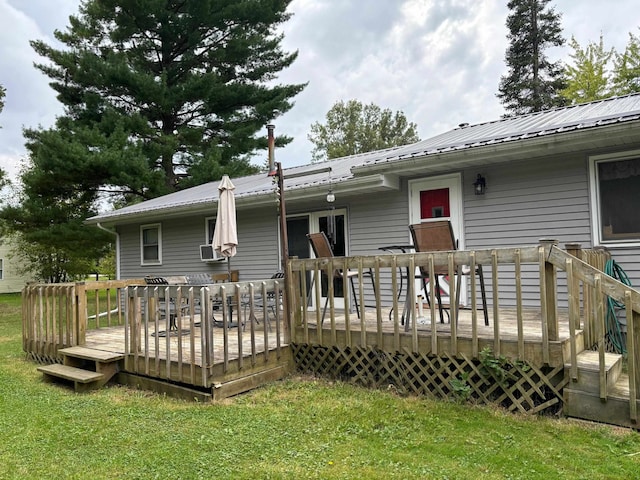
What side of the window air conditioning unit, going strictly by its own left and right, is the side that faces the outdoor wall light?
left

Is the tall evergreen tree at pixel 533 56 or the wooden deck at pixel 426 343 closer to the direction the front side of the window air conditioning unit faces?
the wooden deck

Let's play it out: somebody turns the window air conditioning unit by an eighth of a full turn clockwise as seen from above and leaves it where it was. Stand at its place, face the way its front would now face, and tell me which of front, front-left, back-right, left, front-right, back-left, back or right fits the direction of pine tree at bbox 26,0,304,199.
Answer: right

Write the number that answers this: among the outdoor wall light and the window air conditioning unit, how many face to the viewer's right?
0

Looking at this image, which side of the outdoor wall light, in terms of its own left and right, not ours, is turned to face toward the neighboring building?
right

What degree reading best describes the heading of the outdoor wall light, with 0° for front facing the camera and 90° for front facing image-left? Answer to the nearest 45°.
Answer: approximately 45°

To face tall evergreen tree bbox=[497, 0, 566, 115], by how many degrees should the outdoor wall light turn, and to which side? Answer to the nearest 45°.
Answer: approximately 135° to its right

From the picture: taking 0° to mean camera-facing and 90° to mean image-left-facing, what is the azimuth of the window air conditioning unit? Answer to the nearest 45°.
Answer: approximately 45°

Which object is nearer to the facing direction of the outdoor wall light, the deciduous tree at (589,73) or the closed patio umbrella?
the closed patio umbrella

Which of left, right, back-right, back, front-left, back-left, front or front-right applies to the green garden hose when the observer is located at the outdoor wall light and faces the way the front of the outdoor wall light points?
left
